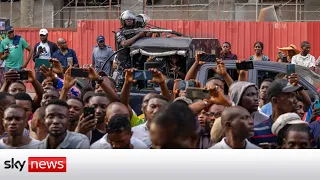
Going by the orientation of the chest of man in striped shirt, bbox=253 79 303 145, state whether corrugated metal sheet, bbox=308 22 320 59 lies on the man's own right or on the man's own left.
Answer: on the man's own left
